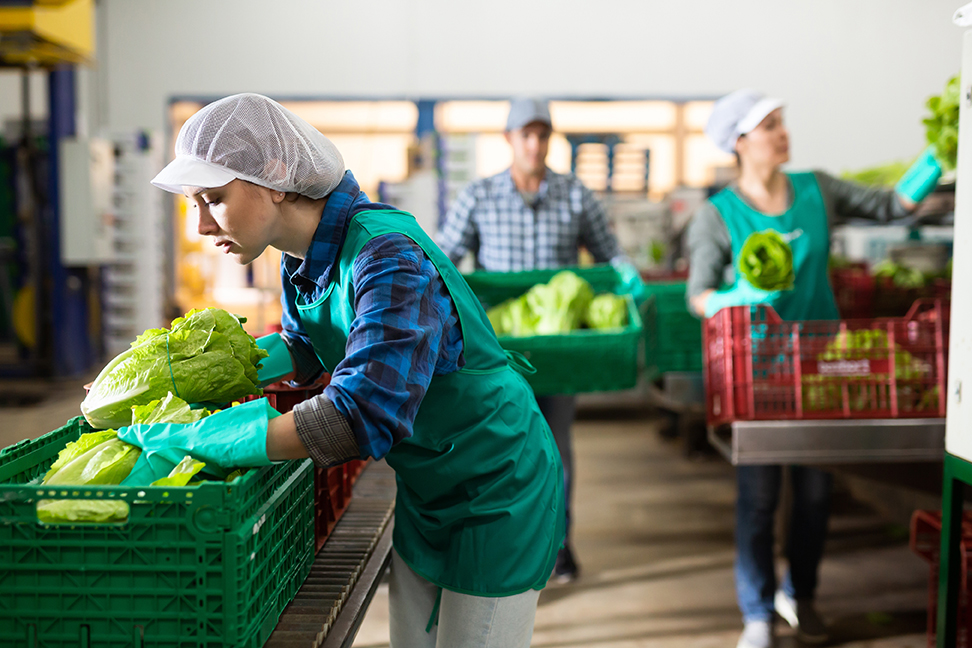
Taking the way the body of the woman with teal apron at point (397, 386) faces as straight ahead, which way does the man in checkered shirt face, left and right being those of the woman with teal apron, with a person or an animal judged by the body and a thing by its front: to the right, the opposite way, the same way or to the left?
to the left

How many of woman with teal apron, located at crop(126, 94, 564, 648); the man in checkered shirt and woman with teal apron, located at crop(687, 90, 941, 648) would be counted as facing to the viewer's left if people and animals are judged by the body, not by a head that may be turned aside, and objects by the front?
1

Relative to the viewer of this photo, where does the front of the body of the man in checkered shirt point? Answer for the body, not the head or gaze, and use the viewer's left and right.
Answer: facing the viewer

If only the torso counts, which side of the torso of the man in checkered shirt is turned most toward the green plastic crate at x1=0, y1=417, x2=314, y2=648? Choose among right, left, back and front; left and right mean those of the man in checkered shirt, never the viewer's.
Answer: front

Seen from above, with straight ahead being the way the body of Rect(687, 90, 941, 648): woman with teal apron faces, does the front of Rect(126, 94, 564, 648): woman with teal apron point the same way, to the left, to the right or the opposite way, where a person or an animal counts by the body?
to the right

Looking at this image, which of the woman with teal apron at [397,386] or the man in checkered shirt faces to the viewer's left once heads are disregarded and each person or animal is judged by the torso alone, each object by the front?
the woman with teal apron

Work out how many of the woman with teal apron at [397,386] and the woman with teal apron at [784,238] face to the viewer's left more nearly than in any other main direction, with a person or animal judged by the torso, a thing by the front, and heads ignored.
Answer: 1

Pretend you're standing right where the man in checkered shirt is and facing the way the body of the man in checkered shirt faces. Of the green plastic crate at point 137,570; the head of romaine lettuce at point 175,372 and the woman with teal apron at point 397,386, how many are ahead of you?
3

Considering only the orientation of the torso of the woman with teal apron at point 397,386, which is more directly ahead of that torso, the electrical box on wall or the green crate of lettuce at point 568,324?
the electrical box on wall

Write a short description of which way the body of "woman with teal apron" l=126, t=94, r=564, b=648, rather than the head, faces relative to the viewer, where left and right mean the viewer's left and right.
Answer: facing to the left of the viewer

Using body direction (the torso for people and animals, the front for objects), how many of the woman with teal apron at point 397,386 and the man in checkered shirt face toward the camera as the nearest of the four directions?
1

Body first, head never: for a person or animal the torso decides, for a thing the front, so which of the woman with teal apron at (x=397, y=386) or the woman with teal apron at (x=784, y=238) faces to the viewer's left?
the woman with teal apron at (x=397, y=386)

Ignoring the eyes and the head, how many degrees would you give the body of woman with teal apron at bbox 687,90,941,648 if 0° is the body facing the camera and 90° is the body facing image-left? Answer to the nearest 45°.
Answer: approximately 315°

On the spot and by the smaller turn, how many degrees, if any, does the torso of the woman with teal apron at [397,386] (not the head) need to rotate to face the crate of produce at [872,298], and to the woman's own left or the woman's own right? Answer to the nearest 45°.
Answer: approximately 135° to the woman's own right

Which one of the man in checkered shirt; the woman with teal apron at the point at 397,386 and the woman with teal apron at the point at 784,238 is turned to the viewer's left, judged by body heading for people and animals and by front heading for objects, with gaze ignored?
the woman with teal apron at the point at 397,386
